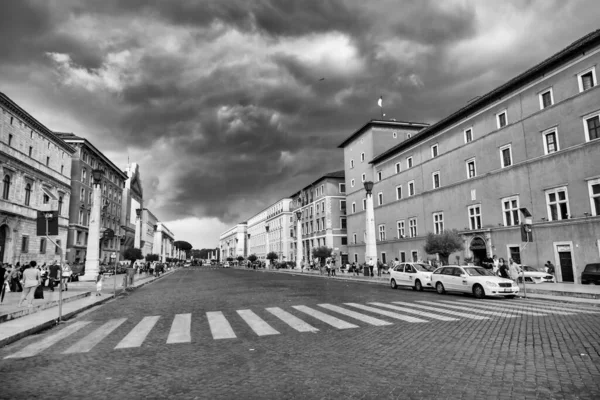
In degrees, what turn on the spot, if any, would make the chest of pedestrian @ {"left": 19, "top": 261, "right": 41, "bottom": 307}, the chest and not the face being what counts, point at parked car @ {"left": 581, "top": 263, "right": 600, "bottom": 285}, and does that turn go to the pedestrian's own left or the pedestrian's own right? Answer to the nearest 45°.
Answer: approximately 90° to the pedestrian's own right

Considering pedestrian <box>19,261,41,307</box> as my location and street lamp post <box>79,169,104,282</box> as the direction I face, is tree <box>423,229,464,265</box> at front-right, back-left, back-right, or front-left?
front-right

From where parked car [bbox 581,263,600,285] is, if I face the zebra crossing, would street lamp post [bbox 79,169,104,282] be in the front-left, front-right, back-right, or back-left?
front-right

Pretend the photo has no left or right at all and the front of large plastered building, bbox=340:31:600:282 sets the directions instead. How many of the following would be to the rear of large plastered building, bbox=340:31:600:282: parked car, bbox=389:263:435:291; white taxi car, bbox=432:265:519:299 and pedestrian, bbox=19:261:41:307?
0

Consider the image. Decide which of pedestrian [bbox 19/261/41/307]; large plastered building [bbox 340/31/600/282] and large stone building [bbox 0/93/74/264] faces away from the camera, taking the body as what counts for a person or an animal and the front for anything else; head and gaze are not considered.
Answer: the pedestrian

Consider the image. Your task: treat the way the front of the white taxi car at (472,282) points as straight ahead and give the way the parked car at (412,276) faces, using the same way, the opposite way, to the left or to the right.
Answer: the same way

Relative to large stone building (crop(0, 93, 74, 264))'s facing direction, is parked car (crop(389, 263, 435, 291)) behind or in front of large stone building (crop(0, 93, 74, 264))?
in front

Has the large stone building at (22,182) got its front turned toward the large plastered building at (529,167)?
yes

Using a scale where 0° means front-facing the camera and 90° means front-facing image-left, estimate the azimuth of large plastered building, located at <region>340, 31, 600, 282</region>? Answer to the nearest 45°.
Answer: approximately 45°

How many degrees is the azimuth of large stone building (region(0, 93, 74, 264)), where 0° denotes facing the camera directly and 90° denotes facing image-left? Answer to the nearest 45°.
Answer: approximately 315°

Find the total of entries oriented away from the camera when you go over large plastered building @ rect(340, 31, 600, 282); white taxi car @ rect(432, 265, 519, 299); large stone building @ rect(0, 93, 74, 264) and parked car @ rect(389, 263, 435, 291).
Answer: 0

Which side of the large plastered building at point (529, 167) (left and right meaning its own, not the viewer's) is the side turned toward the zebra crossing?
front
